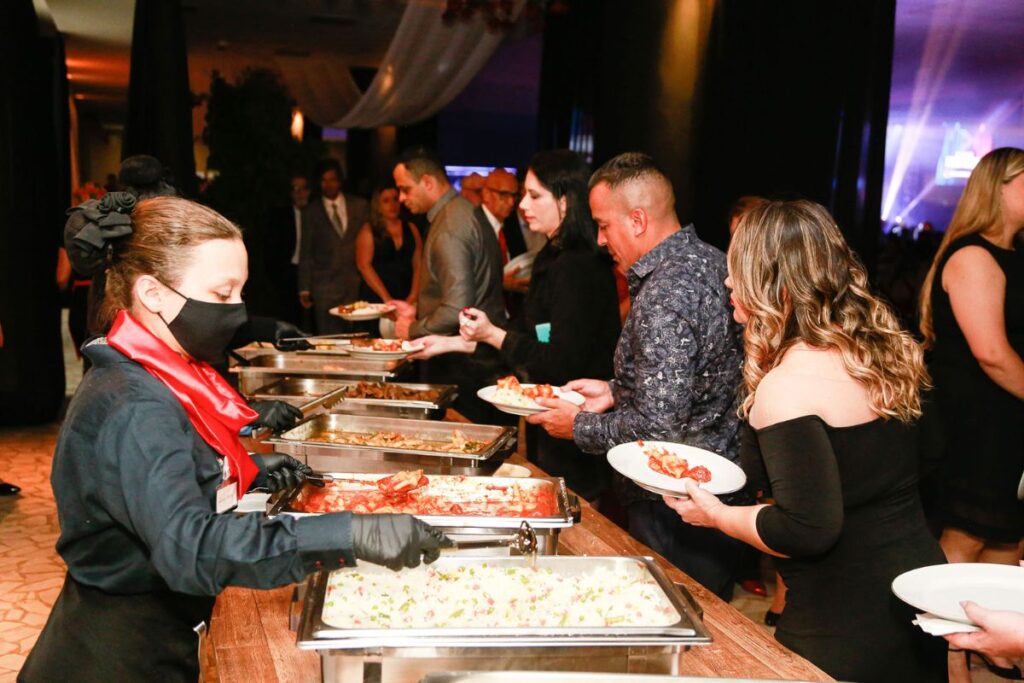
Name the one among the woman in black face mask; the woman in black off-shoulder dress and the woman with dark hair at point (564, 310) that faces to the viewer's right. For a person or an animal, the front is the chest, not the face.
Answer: the woman in black face mask

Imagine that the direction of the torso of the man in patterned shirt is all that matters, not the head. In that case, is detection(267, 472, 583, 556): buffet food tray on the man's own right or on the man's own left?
on the man's own left

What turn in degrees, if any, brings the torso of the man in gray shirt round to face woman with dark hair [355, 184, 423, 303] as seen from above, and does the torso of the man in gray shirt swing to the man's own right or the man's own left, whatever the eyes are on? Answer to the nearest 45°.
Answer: approximately 90° to the man's own right

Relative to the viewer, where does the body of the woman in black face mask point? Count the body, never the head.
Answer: to the viewer's right

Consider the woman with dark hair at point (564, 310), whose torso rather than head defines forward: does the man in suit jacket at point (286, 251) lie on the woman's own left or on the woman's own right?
on the woman's own right

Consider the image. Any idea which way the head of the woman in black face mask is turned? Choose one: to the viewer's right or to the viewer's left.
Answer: to the viewer's right

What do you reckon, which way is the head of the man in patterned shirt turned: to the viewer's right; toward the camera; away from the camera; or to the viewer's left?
to the viewer's left

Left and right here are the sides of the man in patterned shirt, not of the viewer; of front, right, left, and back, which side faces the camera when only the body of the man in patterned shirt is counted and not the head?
left

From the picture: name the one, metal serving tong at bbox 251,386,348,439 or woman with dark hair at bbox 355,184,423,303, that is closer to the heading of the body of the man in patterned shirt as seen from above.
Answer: the metal serving tong

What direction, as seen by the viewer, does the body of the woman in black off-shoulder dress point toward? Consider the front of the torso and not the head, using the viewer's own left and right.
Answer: facing away from the viewer and to the left of the viewer

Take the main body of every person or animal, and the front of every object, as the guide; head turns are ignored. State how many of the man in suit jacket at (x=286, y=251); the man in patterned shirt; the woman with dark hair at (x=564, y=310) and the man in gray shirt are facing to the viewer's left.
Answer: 3

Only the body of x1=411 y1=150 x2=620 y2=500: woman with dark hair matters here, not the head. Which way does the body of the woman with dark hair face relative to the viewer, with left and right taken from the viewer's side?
facing to the left of the viewer

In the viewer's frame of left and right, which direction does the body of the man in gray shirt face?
facing to the left of the viewer

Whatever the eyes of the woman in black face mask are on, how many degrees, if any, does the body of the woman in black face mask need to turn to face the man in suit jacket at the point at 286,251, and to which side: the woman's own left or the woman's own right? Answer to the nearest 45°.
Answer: approximately 90° to the woman's own left
